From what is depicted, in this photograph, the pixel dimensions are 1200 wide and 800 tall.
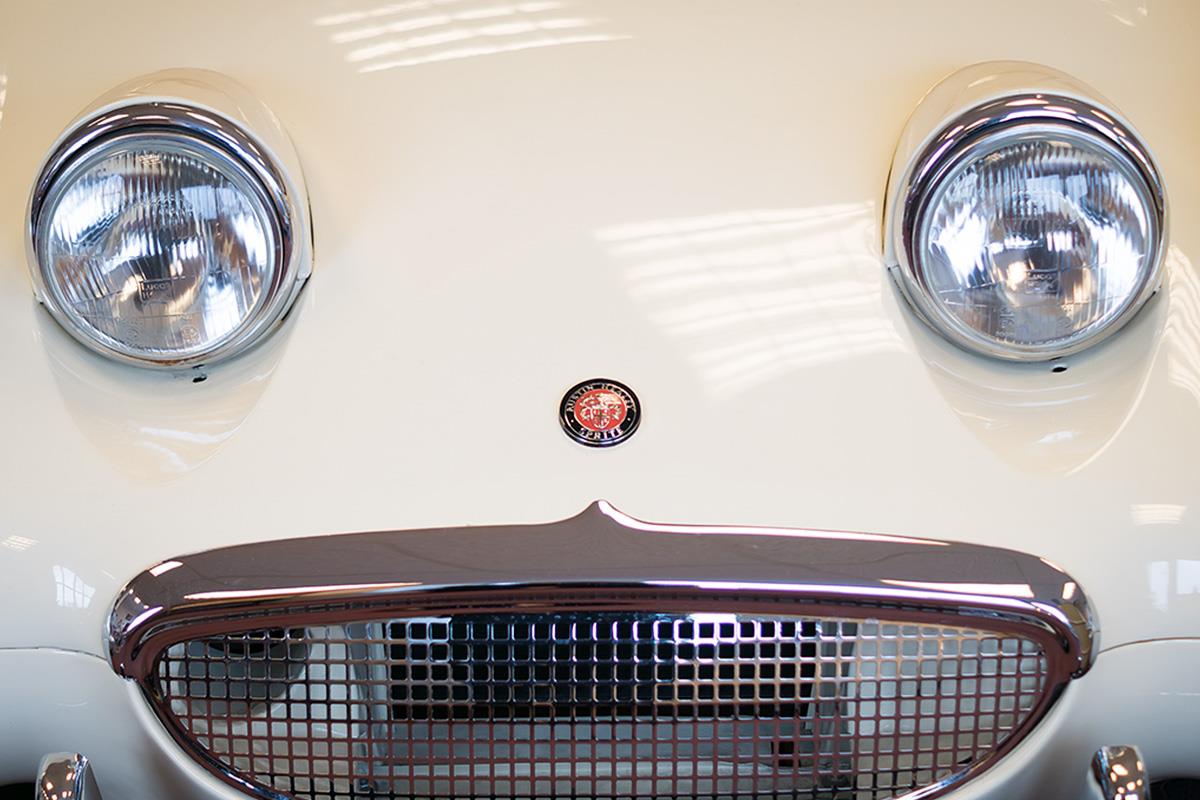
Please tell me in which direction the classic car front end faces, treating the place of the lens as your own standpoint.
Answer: facing the viewer
